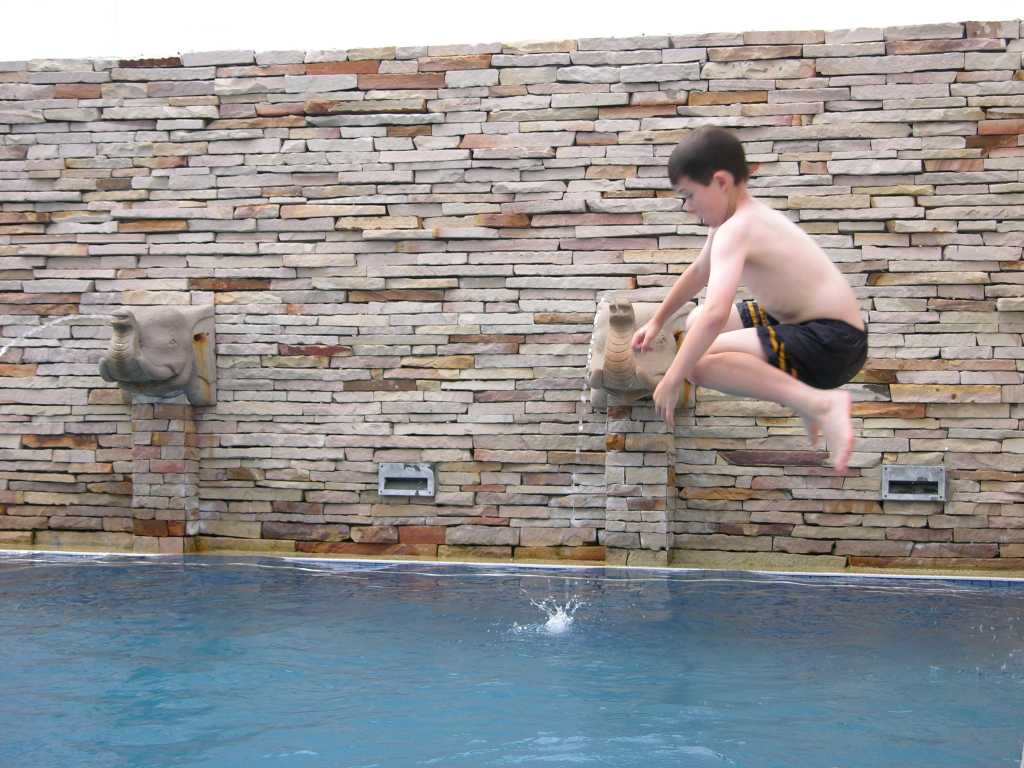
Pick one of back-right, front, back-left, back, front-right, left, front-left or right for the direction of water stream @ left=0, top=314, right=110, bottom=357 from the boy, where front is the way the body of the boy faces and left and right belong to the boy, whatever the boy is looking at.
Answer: front-right

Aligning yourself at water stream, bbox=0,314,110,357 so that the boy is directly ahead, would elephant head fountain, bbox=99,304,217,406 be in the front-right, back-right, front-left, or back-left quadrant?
front-left

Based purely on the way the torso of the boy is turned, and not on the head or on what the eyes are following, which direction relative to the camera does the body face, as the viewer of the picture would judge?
to the viewer's left

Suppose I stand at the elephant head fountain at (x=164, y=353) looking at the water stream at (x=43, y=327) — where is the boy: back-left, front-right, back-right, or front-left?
back-left

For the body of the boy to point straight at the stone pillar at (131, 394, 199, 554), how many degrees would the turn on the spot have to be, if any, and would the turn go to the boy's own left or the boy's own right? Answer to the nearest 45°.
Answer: approximately 45° to the boy's own right

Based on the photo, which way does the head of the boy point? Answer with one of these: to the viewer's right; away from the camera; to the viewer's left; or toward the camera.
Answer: to the viewer's left

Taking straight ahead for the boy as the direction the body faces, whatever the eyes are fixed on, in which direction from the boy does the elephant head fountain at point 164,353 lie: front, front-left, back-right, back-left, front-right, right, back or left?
front-right

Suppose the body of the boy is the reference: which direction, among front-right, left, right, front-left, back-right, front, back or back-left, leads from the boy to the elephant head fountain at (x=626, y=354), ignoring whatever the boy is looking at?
right
